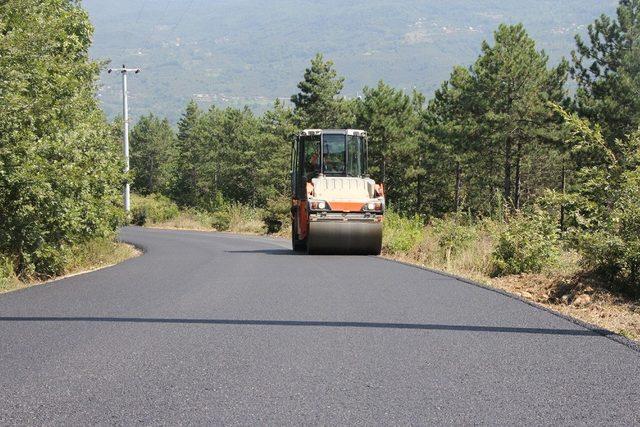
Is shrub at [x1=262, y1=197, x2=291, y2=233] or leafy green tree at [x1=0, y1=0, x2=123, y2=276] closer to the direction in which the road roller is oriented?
the leafy green tree

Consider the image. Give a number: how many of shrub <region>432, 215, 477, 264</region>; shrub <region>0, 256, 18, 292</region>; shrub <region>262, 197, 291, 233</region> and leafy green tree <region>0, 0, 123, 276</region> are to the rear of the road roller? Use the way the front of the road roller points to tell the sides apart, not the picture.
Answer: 1

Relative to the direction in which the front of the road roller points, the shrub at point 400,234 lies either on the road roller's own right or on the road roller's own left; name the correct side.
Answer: on the road roller's own left

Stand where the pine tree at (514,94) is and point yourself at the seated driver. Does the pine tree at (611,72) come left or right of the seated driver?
left

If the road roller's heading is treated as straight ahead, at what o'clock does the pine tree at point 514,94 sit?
The pine tree is roughly at 7 o'clock from the road roller.

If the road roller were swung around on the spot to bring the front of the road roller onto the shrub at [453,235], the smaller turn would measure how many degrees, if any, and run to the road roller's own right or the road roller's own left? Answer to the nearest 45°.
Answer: approximately 45° to the road roller's own left

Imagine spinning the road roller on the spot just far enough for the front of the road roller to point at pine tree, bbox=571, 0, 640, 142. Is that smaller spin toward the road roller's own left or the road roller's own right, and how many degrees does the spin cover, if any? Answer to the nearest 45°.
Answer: approximately 135° to the road roller's own left

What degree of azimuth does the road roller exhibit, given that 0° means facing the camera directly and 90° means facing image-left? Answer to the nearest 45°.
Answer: approximately 0°

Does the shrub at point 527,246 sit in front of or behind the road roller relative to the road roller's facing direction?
in front

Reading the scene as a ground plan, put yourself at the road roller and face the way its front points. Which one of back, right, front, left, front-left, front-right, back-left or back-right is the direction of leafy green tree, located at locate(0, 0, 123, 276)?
front-right

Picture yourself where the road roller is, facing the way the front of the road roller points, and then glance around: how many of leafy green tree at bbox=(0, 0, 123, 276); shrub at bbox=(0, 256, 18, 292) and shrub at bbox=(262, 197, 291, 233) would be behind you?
1
